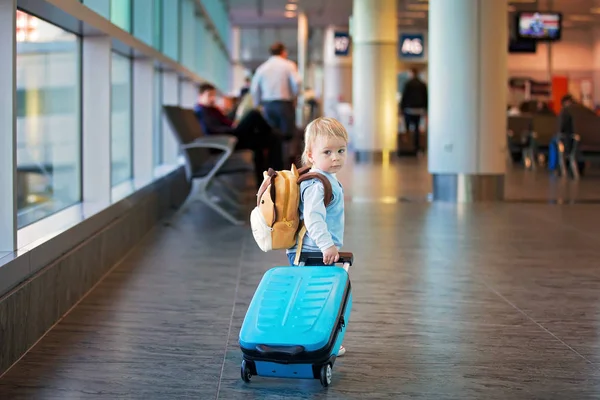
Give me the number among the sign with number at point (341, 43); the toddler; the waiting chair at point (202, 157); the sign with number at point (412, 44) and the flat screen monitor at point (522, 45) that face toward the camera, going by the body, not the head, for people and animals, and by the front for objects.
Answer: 3

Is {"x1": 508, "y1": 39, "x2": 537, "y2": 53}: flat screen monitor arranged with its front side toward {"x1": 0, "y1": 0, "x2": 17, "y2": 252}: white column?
yes

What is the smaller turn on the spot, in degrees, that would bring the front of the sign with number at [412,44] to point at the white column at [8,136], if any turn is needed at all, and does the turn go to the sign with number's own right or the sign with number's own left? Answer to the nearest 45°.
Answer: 0° — it already faces it

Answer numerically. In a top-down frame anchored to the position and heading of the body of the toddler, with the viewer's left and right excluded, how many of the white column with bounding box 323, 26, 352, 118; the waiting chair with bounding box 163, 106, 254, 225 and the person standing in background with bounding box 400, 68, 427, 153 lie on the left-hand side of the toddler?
3

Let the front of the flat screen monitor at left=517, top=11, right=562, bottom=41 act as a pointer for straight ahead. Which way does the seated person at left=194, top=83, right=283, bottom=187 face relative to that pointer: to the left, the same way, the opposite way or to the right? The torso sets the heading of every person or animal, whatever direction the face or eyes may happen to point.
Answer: to the left

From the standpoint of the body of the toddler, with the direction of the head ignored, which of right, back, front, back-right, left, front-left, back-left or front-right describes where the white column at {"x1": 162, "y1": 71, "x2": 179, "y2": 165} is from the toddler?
left

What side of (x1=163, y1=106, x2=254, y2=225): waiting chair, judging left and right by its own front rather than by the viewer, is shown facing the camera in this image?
right

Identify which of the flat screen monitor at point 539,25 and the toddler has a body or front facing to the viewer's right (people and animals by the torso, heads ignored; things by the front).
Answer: the toddler

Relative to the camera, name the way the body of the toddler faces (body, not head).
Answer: to the viewer's right

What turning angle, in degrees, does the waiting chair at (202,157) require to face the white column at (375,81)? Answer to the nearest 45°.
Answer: approximately 90° to its left

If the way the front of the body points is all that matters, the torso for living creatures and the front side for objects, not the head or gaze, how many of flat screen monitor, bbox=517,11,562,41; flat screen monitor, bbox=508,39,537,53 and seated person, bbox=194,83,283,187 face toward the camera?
2
